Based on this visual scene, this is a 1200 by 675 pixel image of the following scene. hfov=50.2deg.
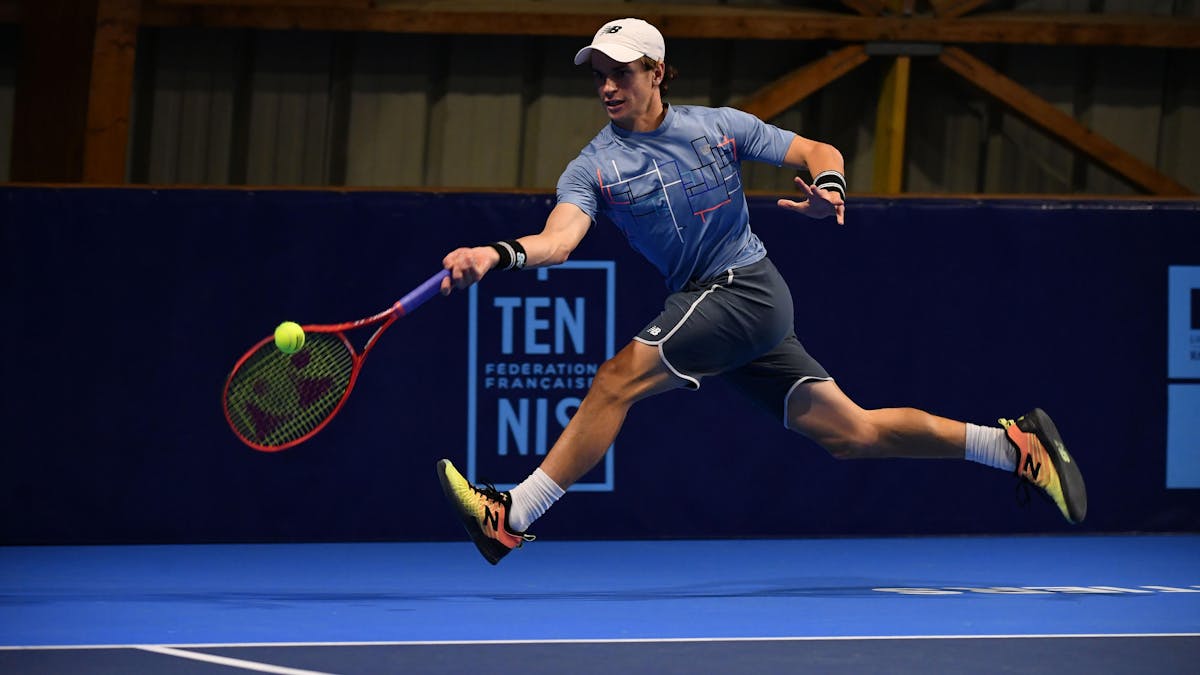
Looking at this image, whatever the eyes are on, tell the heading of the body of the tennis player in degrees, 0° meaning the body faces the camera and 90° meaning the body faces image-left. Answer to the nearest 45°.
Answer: approximately 45°

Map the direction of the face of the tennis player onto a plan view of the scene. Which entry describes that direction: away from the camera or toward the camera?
toward the camera

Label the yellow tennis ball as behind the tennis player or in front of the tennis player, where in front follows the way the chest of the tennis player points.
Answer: in front
